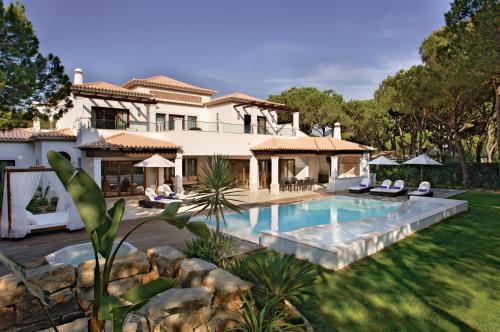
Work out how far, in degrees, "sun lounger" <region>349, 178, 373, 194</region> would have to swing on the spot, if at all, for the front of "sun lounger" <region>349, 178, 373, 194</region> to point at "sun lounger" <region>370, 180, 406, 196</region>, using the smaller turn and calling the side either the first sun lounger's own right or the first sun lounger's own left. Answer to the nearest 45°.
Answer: approximately 90° to the first sun lounger's own left

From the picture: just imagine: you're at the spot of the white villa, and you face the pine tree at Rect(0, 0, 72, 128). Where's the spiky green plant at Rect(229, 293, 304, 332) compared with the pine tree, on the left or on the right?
left

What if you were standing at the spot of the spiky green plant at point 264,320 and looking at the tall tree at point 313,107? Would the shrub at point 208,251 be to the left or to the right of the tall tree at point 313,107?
left

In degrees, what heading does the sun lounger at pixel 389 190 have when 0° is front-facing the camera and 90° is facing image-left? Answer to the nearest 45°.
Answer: approximately 45°

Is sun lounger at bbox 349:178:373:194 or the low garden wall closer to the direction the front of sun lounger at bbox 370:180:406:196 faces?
the low garden wall
